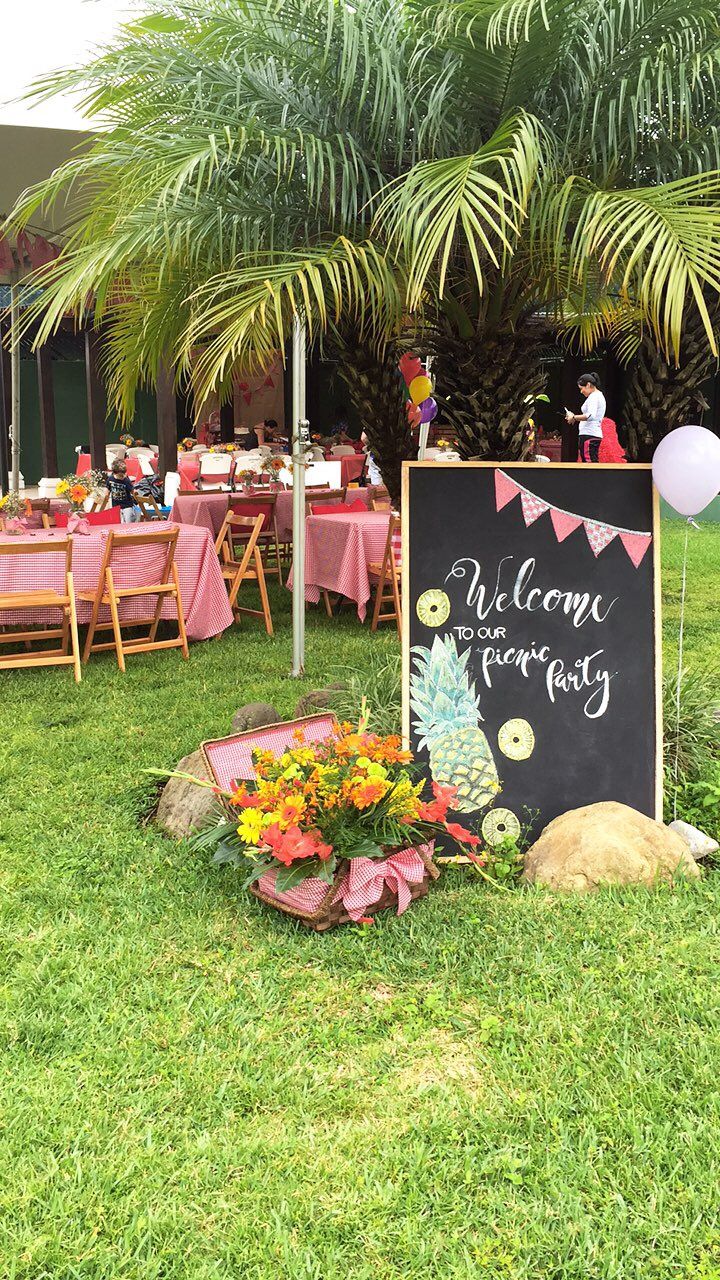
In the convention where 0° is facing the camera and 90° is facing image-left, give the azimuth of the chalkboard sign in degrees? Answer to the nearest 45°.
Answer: approximately 0°

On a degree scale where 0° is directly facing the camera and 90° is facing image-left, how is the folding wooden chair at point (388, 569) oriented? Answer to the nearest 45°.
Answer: approximately 135°

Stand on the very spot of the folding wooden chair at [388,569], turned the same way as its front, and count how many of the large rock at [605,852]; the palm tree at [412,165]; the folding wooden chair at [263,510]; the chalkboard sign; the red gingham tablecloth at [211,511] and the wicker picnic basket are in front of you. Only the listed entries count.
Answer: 2

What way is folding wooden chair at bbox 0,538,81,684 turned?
away from the camera

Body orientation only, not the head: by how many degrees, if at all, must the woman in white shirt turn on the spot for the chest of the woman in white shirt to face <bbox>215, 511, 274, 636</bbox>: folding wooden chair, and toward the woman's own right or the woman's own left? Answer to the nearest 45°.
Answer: approximately 45° to the woman's own left

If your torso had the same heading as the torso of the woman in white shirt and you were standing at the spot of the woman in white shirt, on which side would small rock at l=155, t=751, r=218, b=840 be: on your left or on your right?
on your left

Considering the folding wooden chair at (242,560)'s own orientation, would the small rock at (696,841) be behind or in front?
behind

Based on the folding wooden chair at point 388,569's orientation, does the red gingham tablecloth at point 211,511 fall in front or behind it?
in front

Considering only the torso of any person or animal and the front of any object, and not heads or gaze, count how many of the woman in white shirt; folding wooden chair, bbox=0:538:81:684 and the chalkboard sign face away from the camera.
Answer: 1

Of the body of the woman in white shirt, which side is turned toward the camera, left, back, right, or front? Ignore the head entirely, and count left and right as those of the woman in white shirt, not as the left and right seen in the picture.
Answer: left

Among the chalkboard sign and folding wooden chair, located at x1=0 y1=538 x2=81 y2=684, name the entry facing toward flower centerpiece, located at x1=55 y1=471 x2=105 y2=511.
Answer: the folding wooden chair

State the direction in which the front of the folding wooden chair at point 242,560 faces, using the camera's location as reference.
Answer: facing away from the viewer and to the left of the viewer

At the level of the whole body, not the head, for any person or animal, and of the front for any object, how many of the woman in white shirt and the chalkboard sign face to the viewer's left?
1
